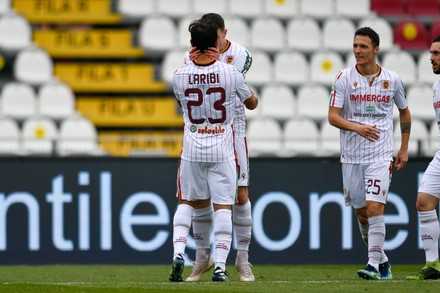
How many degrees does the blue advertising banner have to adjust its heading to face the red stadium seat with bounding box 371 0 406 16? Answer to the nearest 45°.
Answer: approximately 135° to its left

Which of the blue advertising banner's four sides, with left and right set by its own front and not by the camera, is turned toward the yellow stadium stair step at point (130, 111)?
back

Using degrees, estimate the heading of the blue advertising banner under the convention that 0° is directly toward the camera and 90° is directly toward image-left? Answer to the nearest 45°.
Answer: approximately 0°

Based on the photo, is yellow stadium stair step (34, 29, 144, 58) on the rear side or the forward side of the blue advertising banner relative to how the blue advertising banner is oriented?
on the rear side

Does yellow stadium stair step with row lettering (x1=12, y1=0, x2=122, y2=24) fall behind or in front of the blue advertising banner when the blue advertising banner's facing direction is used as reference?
behind

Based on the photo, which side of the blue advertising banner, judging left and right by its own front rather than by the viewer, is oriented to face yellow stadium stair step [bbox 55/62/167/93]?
back
